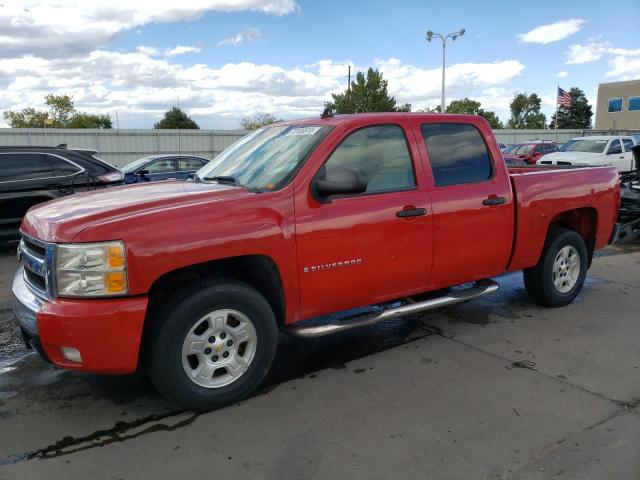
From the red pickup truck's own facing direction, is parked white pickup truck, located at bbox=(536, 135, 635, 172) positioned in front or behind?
behind

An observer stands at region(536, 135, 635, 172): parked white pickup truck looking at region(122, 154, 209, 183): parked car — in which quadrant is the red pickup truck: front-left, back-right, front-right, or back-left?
front-left

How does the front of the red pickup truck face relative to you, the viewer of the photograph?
facing the viewer and to the left of the viewer

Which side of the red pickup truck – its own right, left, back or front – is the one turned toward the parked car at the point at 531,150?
back

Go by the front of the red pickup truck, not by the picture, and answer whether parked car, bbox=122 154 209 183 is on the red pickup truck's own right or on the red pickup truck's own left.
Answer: on the red pickup truck's own right

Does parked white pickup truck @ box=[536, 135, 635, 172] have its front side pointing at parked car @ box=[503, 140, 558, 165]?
no

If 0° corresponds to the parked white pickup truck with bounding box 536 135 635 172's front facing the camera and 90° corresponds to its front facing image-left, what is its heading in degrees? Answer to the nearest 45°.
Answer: approximately 45°

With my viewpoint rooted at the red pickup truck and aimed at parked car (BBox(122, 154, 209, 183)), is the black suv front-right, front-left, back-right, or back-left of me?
front-left

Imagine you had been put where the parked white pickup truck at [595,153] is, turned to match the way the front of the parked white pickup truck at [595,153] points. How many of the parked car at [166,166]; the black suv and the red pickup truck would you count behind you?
0
